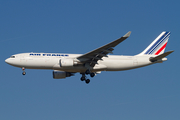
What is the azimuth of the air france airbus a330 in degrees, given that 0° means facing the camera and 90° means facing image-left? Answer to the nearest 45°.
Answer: approximately 90°
